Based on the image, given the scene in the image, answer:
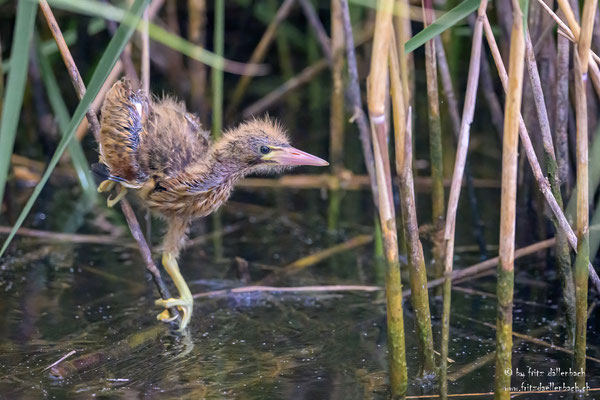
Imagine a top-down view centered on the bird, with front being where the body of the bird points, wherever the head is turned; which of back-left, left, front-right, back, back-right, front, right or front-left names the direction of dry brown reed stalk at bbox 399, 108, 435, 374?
front-right

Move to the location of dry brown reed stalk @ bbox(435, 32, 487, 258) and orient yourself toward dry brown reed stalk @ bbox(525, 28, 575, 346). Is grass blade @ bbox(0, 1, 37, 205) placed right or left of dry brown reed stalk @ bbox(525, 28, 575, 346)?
right

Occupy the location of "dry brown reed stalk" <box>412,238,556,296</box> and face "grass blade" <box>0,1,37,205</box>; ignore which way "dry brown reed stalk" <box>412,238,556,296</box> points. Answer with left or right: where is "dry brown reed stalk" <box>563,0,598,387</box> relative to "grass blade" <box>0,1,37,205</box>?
left

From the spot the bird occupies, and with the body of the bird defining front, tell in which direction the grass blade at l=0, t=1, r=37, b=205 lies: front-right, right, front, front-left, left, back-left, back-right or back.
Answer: back

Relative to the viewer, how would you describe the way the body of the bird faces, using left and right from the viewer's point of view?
facing to the right of the viewer

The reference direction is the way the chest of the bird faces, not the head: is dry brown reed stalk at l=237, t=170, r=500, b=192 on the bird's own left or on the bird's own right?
on the bird's own left

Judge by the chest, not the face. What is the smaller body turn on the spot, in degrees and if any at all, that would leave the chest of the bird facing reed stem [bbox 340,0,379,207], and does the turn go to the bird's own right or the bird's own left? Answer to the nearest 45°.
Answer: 0° — it already faces it

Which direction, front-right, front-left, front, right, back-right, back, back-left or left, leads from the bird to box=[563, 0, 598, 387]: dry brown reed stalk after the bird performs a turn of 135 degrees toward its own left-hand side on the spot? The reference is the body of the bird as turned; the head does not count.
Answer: back

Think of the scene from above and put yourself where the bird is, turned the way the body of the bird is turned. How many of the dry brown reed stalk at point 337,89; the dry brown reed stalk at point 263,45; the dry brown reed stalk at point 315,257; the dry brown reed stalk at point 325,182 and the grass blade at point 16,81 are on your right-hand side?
1

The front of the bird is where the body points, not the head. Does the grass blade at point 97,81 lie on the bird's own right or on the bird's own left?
on the bird's own right

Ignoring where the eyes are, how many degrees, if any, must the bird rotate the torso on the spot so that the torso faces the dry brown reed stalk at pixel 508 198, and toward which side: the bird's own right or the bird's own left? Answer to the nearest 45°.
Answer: approximately 45° to the bird's own right

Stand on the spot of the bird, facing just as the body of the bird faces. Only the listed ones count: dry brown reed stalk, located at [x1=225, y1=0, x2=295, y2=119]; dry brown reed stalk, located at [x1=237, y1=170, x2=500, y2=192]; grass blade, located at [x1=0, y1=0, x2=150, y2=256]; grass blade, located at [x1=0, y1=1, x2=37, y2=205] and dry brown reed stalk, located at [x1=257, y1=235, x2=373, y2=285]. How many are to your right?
2

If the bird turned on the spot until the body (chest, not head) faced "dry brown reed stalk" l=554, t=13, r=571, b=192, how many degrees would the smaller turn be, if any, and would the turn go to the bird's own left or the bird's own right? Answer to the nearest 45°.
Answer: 0° — it already faces it

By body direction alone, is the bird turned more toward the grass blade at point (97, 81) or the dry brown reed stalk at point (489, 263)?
the dry brown reed stalk

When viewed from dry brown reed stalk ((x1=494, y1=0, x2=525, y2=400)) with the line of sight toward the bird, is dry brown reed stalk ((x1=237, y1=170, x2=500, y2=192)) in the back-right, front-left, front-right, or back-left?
front-right

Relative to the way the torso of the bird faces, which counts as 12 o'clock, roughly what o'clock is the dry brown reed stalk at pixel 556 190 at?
The dry brown reed stalk is roughly at 1 o'clock from the bird.

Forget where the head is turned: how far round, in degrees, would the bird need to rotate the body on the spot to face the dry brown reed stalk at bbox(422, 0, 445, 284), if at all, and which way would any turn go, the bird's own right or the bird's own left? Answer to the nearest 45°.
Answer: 0° — it already faces it
